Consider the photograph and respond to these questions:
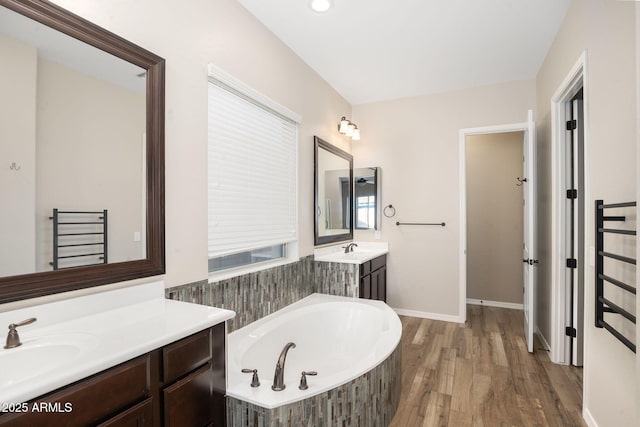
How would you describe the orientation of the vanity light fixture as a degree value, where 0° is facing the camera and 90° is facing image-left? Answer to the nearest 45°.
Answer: approximately 315°

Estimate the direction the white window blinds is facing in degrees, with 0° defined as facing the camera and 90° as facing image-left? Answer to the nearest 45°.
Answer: approximately 315°

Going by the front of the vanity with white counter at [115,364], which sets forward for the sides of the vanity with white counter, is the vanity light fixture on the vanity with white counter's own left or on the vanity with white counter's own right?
on the vanity with white counter's own left

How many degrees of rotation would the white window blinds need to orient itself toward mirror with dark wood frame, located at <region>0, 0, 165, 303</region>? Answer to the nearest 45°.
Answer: approximately 90° to its right

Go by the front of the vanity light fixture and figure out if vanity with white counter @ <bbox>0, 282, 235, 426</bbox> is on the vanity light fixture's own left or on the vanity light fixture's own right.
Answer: on the vanity light fixture's own right

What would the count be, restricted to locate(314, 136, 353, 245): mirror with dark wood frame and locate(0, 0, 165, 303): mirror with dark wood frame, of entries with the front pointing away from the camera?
0

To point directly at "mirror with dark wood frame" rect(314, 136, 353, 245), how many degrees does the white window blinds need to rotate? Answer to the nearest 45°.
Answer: approximately 90° to its left

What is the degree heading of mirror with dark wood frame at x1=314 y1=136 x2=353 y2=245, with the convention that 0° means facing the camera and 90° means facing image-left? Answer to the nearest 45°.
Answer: approximately 315°
